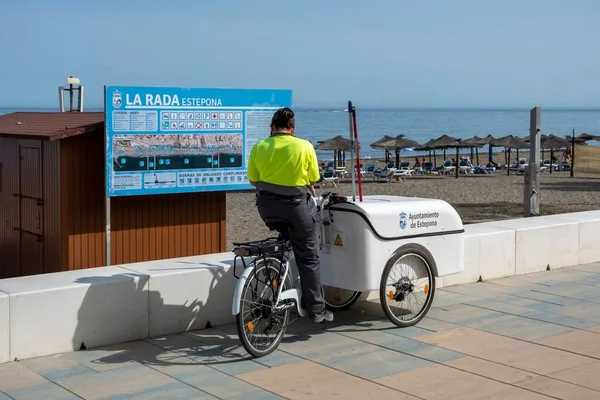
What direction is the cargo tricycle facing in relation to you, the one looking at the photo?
facing away from the viewer and to the right of the viewer

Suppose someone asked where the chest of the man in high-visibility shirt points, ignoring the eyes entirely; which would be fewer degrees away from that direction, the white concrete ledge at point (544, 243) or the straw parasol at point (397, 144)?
the straw parasol

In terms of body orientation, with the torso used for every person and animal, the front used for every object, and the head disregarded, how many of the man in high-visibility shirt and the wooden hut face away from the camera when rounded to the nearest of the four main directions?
1

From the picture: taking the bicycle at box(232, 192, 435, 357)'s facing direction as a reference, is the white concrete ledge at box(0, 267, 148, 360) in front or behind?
behind

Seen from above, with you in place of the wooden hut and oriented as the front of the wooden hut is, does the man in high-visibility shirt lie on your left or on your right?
on your left

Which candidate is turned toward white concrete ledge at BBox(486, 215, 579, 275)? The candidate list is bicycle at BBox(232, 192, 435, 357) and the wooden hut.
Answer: the bicycle

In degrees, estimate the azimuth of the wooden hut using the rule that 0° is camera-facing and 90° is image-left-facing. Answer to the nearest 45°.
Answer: approximately 45°

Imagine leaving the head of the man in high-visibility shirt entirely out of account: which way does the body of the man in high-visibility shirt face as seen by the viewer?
away from the camera
